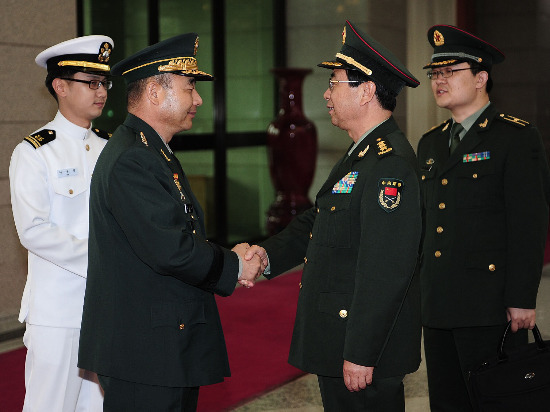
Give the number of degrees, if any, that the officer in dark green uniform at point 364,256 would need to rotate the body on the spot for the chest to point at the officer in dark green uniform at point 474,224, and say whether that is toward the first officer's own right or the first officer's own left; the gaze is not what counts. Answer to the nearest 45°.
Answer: approximately 135° to the first officer's own right

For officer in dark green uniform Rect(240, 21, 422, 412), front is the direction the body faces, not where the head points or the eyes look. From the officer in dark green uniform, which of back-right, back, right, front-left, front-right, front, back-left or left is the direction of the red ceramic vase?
right

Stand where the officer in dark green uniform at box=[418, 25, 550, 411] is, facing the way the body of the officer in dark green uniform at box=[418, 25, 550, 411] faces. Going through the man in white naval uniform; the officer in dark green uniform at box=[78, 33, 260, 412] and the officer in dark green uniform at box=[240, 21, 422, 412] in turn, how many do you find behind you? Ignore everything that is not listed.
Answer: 0

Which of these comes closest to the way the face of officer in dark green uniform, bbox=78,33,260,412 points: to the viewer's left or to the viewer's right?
to the viewer's right

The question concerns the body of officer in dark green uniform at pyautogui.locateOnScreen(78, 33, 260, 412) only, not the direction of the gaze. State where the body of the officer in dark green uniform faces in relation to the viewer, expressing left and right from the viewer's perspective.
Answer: facing to the right of the viewer

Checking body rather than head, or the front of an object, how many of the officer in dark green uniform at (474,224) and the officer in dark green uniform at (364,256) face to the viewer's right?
0

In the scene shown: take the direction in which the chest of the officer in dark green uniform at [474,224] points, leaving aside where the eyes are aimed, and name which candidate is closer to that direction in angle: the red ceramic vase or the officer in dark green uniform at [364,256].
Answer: the officer in dark green uniform

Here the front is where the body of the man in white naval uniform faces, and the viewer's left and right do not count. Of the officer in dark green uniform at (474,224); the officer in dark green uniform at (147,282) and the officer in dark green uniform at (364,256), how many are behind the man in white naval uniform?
0

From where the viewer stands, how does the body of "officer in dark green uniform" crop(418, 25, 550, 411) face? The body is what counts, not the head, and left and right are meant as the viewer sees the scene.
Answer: facing the viewer and to the left of the viewer

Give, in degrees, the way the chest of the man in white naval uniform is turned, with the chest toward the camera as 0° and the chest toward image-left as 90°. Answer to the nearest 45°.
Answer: approximately 315°

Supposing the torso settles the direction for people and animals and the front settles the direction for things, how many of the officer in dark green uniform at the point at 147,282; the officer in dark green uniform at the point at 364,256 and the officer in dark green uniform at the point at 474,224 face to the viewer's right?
1

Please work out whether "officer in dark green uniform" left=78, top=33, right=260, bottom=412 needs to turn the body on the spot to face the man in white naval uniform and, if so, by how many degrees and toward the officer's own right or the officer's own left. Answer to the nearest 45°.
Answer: approximately 135° to the officer's own left

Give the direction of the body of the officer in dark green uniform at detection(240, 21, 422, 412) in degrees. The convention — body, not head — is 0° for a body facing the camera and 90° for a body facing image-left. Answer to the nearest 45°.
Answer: approximately 90°

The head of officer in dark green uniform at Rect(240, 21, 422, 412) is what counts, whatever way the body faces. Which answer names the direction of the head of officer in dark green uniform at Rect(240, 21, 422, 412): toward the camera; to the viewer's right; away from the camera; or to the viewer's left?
to the viewer's left

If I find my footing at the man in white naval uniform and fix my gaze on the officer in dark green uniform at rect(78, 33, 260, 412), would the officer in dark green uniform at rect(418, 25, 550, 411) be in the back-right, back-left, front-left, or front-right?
front-left

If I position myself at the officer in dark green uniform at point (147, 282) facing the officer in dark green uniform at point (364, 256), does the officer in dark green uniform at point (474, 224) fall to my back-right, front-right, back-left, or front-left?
front-left
